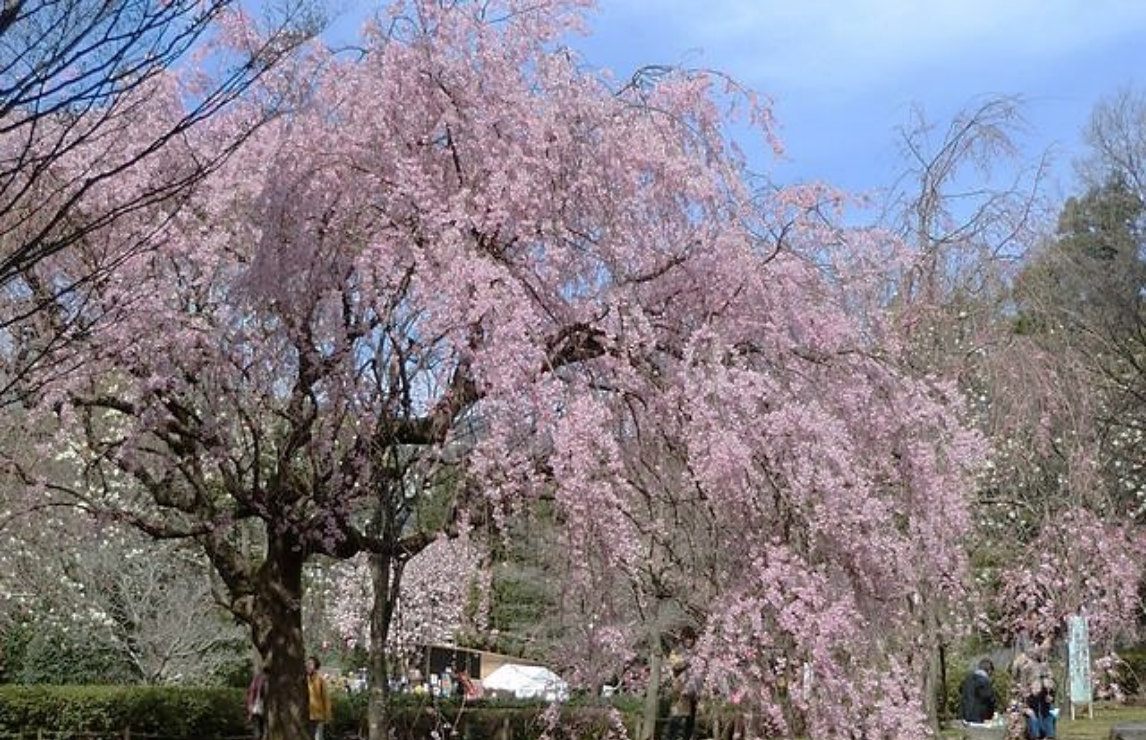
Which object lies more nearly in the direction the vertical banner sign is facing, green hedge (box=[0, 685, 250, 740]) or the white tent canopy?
the green hedge

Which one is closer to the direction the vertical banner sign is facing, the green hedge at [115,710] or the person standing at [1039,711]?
the person standing

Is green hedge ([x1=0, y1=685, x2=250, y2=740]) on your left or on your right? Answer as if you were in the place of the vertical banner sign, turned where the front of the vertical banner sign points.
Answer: on your right

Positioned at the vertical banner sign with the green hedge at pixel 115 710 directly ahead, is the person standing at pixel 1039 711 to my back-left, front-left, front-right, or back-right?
front-left

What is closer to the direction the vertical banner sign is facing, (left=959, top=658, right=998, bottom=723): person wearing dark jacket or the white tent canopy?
the person wearing dark jacket

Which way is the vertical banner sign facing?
toward the camera

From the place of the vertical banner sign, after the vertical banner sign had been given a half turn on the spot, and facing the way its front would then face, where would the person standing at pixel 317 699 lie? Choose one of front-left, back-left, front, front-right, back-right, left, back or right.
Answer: back-left

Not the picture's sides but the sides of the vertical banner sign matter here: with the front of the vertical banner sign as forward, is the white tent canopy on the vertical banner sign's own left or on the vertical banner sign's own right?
on the vertical banner sign's own right

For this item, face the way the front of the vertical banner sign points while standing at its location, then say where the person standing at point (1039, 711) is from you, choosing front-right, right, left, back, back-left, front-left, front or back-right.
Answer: front
